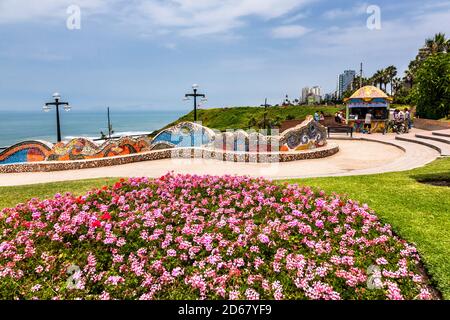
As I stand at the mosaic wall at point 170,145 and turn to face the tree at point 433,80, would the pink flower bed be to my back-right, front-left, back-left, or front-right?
back-right

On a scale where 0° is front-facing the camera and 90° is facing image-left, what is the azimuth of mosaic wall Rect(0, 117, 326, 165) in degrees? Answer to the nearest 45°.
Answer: approximately 0°

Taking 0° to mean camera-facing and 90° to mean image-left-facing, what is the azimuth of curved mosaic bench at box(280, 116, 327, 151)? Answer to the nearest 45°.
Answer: approximately 0°

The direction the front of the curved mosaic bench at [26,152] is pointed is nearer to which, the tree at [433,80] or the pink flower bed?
the pink flower bed

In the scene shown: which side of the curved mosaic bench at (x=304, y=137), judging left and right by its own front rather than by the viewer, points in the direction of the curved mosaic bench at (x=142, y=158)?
right

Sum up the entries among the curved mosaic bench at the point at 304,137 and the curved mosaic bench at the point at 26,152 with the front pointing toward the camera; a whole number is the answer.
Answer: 2

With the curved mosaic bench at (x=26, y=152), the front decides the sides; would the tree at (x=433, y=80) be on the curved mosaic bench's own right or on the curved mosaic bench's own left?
on the curved mosaic bench's own left
